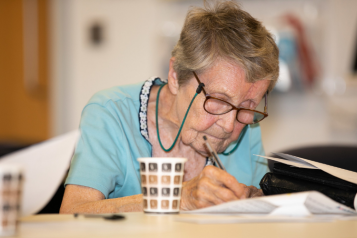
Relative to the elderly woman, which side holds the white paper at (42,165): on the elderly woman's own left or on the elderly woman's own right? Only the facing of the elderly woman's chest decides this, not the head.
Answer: on the elderly woman's own right

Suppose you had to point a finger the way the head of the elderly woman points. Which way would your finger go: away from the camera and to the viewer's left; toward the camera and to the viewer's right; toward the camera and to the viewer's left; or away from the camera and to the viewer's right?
toward the camera and to the viewer's right

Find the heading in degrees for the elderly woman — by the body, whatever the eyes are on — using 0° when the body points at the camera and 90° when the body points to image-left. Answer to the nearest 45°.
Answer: approximately 315°
